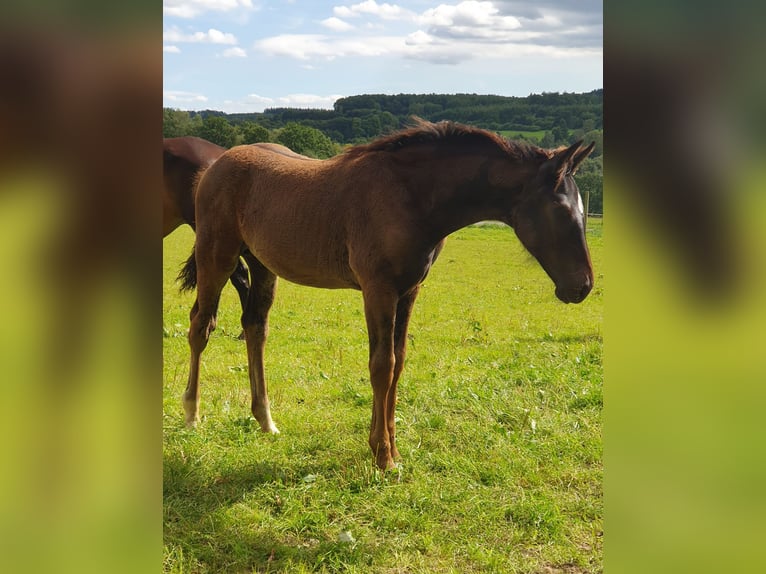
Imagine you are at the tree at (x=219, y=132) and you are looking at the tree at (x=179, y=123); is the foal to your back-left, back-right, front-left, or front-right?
back-left
